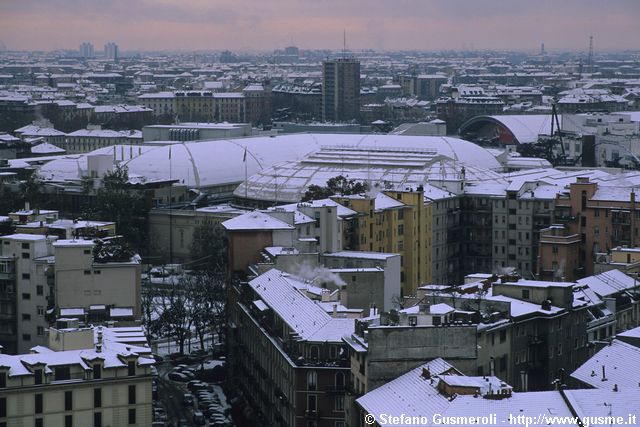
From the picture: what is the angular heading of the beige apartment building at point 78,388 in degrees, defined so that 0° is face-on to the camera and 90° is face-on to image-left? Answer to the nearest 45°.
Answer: approximately 0°

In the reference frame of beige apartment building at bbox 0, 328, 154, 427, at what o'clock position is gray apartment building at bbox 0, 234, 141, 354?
gray apartment building at bbox 0, 234, 141, 354 is roughly at 6 o'clock from beige apartment building at bbox 0, 328, 154, 427.

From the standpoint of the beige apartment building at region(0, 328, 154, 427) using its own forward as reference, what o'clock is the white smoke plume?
The white smoke plume is roughly at 7 o'clock from the beige apartment building.

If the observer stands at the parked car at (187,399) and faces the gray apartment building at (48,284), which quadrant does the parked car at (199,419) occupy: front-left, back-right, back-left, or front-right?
back-left

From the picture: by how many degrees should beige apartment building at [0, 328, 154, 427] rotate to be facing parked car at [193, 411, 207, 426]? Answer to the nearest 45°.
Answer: approximately 135° to its left
